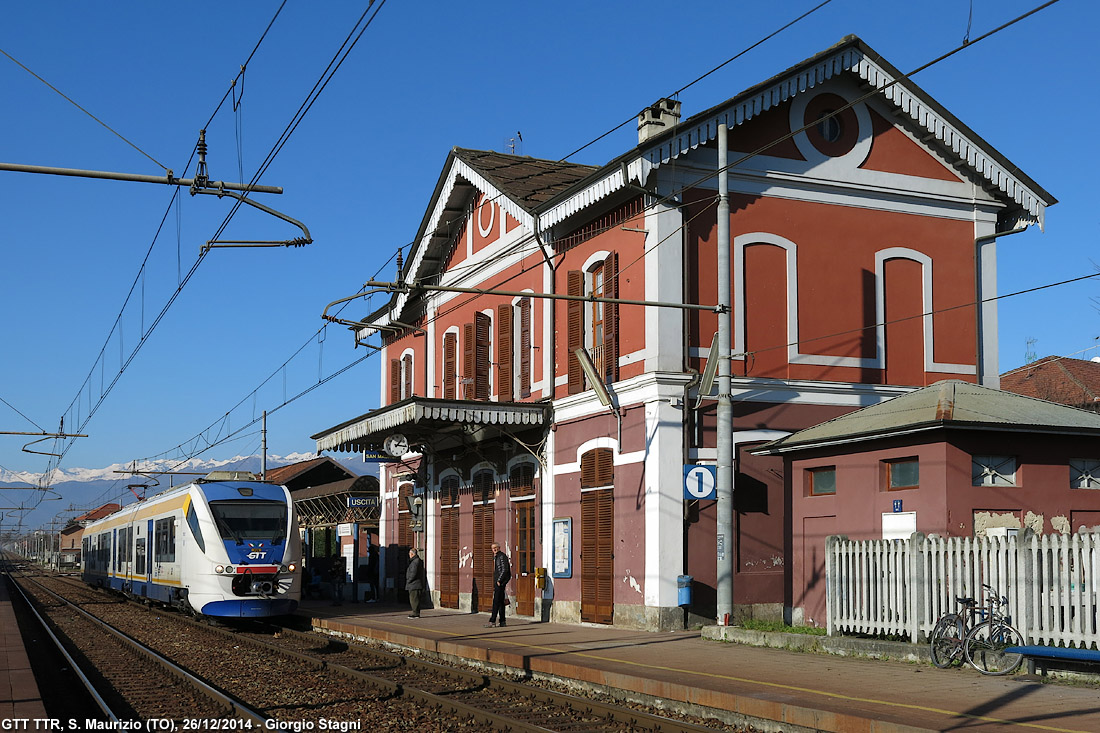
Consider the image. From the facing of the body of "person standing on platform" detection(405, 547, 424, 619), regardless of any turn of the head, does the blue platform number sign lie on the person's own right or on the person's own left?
on the person's own left

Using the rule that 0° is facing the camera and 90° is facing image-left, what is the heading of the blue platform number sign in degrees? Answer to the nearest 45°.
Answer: approximately 0°

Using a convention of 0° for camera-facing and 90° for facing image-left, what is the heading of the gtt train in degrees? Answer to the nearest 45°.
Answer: approximately 315°

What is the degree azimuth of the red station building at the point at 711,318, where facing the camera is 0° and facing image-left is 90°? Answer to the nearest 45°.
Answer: approximately 45°

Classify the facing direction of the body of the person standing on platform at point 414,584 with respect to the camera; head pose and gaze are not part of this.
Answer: to the viewer's left
